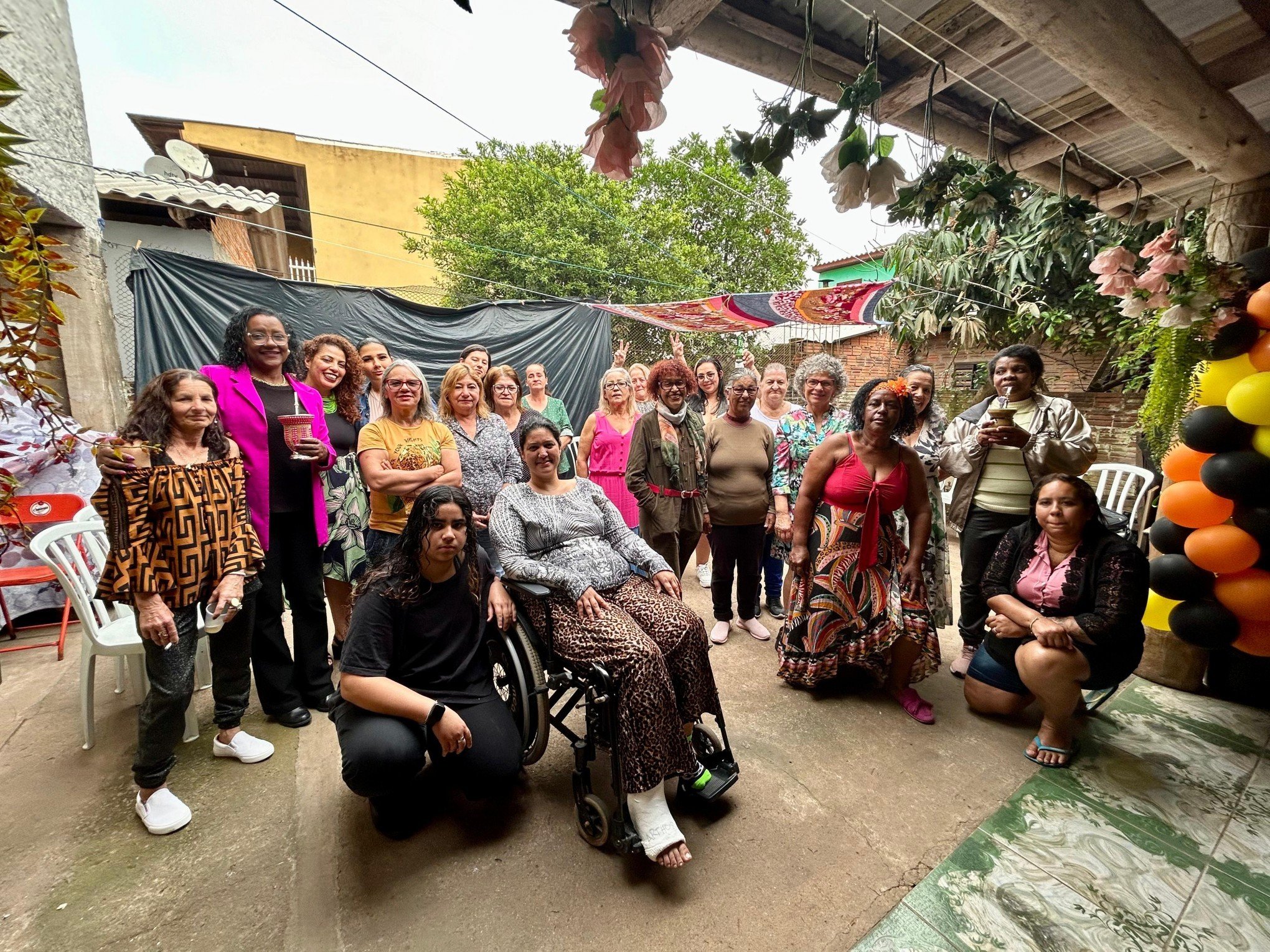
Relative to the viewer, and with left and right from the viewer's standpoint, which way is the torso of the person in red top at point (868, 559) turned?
facing the viewer

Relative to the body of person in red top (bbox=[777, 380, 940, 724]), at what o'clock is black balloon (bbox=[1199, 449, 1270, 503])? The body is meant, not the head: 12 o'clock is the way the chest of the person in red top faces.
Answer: The black balloon is roughly at 9 o'clock from the person in red top.

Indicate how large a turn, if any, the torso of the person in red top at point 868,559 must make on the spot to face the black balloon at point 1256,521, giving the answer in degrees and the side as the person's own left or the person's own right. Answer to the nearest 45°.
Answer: approximately 90° to the person's own left

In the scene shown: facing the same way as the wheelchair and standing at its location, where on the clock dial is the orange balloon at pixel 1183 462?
The orange balloon is roughly at 10 o'clock from the wheelchair.

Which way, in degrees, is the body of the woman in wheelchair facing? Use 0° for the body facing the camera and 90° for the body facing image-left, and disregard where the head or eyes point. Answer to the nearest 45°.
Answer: approximately 315°

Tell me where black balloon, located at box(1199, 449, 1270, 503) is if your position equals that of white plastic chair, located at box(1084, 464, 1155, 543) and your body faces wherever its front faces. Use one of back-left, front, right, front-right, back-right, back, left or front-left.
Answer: front-left

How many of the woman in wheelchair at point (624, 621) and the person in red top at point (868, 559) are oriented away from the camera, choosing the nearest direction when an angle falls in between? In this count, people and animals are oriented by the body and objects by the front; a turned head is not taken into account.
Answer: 0

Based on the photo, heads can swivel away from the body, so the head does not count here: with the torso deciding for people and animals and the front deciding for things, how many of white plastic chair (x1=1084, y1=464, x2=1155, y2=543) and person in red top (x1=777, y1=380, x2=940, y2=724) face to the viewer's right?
0

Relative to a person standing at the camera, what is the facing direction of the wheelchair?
facing the viewer and to the right of the viewer
